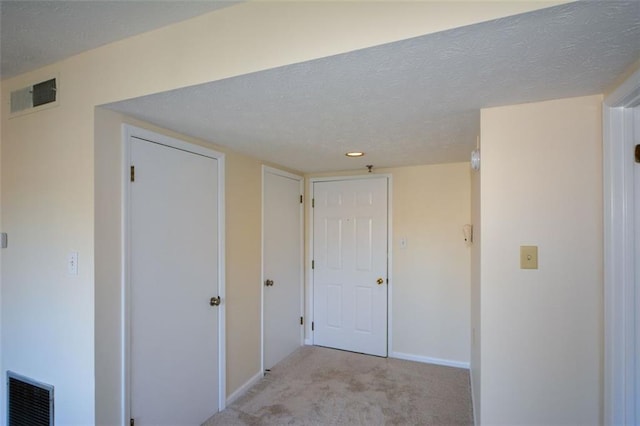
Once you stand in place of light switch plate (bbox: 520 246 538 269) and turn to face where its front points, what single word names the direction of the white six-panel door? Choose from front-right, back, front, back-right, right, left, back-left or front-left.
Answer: back-right

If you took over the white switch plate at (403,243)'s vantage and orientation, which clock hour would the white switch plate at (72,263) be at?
the white switch plate at (72,263) is roughly at 1 o'clock from the white switch plate at (403,243).

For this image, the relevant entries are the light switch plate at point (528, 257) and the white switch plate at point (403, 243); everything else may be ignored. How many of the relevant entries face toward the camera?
2

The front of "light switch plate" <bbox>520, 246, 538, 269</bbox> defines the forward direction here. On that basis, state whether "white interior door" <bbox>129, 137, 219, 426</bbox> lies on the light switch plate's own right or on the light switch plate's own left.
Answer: on the light switch plate's own right

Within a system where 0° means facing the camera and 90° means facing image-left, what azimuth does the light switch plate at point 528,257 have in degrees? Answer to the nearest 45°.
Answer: approximately 0°

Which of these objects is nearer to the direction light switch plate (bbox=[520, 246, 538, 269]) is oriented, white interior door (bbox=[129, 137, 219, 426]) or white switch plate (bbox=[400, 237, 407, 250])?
the white interior door
